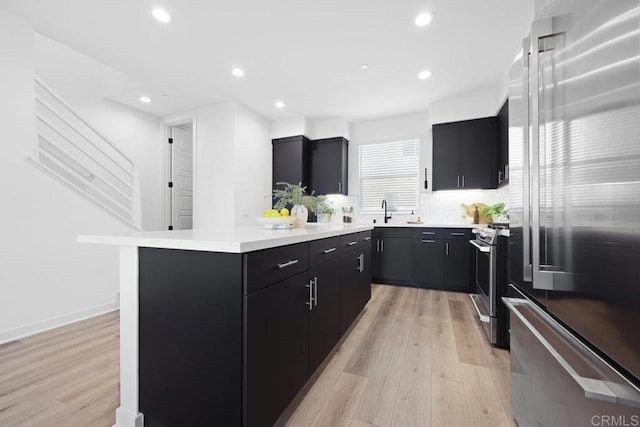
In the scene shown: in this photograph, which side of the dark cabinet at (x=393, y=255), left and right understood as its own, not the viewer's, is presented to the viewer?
front

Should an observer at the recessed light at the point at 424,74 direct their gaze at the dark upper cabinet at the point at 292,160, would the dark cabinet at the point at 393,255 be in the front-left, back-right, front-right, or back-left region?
front-right

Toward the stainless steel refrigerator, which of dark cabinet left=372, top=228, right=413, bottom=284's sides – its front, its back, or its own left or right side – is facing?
front

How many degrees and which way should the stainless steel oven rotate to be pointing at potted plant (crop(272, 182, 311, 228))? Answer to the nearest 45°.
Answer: approximately 45° to its left

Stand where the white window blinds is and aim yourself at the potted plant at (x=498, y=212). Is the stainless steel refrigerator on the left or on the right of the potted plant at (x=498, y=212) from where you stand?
right

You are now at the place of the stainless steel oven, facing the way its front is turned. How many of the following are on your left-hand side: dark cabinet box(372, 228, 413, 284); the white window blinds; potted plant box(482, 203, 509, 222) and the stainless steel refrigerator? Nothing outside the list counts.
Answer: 1

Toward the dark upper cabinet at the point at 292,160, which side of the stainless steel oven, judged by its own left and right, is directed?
front

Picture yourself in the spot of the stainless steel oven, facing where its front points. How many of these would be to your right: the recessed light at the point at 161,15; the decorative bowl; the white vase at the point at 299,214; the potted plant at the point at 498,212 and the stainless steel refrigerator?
1

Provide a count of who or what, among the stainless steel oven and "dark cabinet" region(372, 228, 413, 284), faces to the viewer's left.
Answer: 1

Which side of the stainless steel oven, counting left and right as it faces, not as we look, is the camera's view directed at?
left

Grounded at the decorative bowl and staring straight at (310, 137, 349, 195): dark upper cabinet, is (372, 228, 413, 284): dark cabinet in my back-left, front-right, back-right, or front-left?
front-right

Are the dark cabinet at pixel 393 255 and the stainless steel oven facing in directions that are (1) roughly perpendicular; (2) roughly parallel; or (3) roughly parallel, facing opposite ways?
roughly perpendicular
